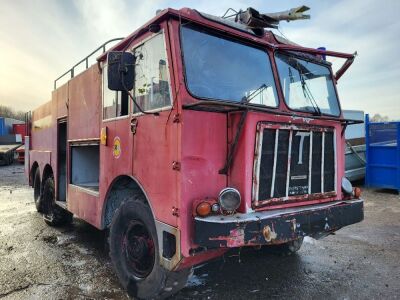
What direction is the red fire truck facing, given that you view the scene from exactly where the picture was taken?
facing the viewer and to the right of the viewer

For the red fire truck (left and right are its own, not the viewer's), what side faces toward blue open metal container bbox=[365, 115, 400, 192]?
left

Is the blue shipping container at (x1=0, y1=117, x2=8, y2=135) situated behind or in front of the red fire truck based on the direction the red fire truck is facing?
behind
